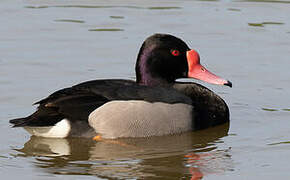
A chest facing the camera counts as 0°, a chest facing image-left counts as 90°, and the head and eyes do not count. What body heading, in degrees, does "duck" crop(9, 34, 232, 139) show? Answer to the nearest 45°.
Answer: approximately 270°
